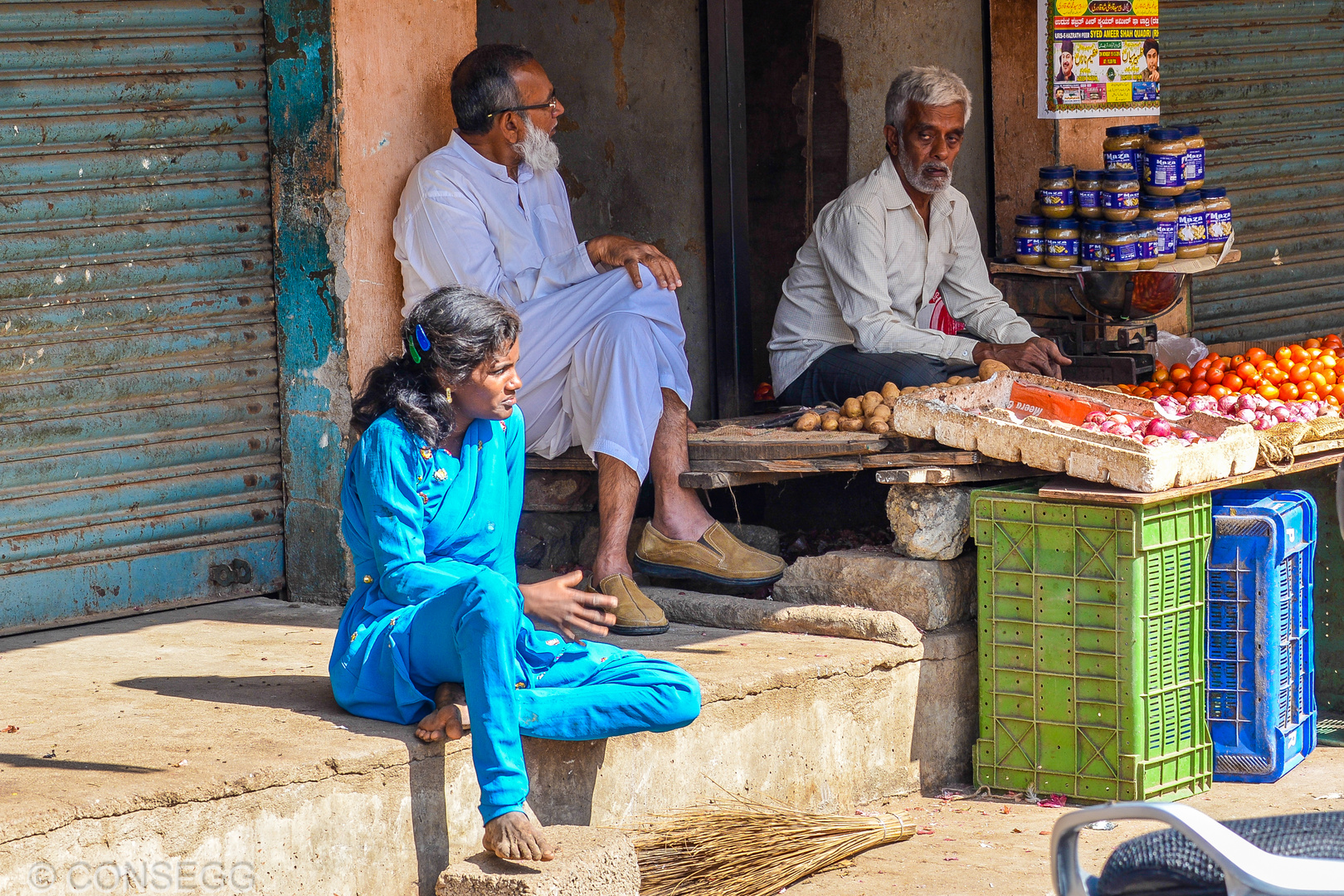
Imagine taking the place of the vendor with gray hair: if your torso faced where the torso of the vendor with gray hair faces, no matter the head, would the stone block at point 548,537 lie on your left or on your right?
on your right

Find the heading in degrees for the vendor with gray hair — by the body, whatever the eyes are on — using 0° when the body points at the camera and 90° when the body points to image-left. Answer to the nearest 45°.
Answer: approximately 315°

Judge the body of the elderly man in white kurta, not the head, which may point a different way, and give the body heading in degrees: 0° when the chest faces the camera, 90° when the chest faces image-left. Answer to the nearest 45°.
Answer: approximately 315°

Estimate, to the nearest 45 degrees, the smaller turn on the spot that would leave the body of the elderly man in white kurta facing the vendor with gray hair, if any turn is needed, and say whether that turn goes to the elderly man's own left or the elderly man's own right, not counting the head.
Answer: approximately 90° to the elderly man's own left
